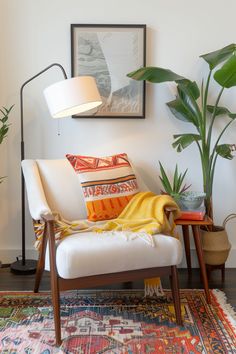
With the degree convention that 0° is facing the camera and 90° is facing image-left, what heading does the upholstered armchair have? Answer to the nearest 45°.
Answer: approximately 315°

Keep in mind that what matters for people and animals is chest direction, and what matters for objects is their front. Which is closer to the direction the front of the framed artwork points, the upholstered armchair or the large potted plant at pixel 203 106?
the upholstered armchair

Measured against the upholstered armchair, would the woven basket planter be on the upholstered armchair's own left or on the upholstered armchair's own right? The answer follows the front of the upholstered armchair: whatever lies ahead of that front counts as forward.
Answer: on the upholstered armchair's own left

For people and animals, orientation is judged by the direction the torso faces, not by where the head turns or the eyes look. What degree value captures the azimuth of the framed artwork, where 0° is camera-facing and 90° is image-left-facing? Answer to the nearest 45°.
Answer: approximately 0°

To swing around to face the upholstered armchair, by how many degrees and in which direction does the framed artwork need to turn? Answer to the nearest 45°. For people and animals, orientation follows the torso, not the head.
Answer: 0° — it already faces it

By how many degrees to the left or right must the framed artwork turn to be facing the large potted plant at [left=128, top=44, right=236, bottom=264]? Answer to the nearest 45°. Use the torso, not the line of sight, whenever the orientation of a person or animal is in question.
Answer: approximately 45° to its left
